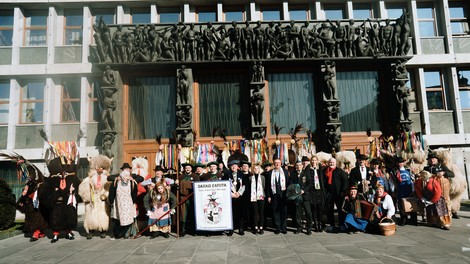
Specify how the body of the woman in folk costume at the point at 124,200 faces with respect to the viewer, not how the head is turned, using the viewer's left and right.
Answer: facing the viewer

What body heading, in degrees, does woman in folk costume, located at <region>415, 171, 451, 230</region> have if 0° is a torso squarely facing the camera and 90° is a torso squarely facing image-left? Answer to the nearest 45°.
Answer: approximately 45°

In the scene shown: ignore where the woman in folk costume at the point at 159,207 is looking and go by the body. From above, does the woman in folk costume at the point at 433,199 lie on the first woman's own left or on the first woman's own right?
on the first woman's own left

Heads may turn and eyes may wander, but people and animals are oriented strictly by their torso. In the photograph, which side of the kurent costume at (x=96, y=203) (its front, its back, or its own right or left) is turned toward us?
front

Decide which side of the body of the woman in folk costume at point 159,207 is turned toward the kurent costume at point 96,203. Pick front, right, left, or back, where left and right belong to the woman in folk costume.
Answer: right

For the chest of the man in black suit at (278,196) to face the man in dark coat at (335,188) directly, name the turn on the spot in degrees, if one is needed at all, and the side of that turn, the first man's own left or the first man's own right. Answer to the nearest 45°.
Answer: approximately 90° to the first man's own left

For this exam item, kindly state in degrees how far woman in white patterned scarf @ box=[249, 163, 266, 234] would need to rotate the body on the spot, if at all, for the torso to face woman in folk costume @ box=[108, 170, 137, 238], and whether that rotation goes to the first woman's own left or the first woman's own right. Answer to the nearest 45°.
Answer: approximately 90° to the first woman's own right

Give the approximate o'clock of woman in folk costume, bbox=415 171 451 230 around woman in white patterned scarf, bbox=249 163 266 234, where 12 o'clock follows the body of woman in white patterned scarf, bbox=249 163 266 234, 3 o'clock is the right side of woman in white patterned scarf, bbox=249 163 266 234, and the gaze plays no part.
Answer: woman in folk costume, bbox=415 171 451 230 is roughly at 9 o'clock from woman in white patterned scarf, bbox=249 163 266 234.

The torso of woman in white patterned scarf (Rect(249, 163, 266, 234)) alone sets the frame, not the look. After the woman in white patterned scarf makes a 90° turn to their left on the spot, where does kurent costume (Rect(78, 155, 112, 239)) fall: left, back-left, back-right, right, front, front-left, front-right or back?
back

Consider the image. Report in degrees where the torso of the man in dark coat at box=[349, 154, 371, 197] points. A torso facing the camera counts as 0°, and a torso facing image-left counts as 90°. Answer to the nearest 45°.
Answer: approximately 0°

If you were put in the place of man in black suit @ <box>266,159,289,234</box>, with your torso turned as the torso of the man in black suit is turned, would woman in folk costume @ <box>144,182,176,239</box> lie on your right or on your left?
on your right

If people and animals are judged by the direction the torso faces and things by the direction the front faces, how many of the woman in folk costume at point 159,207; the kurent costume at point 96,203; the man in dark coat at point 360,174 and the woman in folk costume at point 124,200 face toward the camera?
4

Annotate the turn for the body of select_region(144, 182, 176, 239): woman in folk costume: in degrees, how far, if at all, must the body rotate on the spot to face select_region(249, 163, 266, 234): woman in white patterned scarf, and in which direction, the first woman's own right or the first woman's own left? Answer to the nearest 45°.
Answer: approximately 90° to the first woman's own left

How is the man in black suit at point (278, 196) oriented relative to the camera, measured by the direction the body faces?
toward the camera
